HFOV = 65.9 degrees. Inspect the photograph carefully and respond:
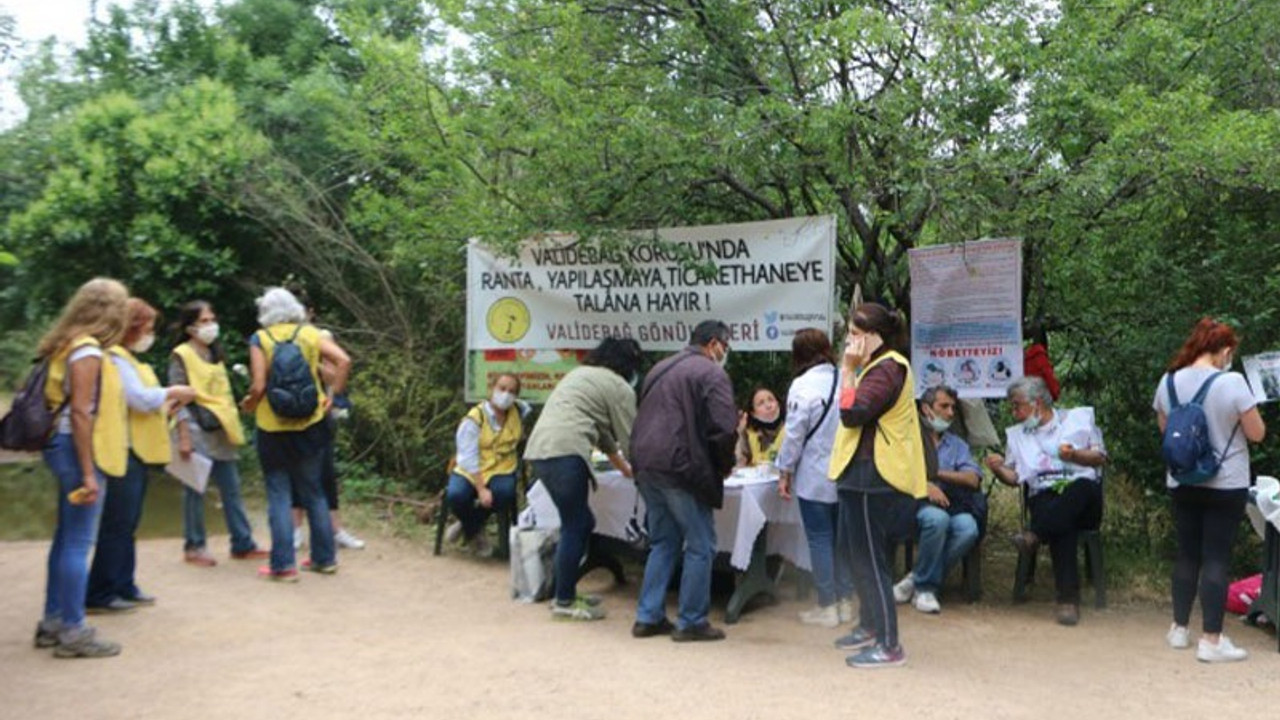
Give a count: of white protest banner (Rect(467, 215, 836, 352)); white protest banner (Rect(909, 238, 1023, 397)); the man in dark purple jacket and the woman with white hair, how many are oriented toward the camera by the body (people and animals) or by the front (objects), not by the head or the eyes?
2

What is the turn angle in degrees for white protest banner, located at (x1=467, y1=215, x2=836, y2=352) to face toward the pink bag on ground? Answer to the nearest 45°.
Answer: approximately 90° to its left

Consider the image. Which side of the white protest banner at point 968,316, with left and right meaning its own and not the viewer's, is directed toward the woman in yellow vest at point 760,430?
right

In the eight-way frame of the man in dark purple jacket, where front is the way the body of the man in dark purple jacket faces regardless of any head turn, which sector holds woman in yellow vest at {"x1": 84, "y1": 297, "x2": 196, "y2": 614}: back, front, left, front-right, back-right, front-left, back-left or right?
back-left

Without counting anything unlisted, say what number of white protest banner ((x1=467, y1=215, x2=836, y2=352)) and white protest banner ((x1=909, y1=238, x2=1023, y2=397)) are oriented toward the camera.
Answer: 2

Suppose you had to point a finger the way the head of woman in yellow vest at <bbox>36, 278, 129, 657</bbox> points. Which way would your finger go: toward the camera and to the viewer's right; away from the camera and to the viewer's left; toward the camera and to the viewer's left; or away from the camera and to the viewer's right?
away from the camera and to the viewer's right

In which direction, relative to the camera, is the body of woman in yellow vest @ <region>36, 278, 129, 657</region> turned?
to the viewer's right

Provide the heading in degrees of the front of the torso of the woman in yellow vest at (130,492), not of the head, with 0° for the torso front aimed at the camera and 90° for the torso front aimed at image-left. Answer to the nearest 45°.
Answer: approximately 270°

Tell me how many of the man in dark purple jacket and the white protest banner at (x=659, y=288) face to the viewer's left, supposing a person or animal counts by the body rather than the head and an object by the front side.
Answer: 0

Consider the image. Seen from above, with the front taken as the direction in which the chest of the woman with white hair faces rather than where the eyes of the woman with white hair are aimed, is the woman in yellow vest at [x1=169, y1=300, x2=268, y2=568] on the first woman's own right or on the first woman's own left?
on the first woman's own left

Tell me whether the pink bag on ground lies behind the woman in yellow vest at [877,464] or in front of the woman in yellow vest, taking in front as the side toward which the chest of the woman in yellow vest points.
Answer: behind

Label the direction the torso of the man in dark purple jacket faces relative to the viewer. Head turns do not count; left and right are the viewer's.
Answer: facing away from the viewer and to the right of the viewer

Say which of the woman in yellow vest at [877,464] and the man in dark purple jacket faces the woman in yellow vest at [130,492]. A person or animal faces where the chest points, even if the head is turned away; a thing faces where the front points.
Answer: the woman in yellow vest at [877,464]
